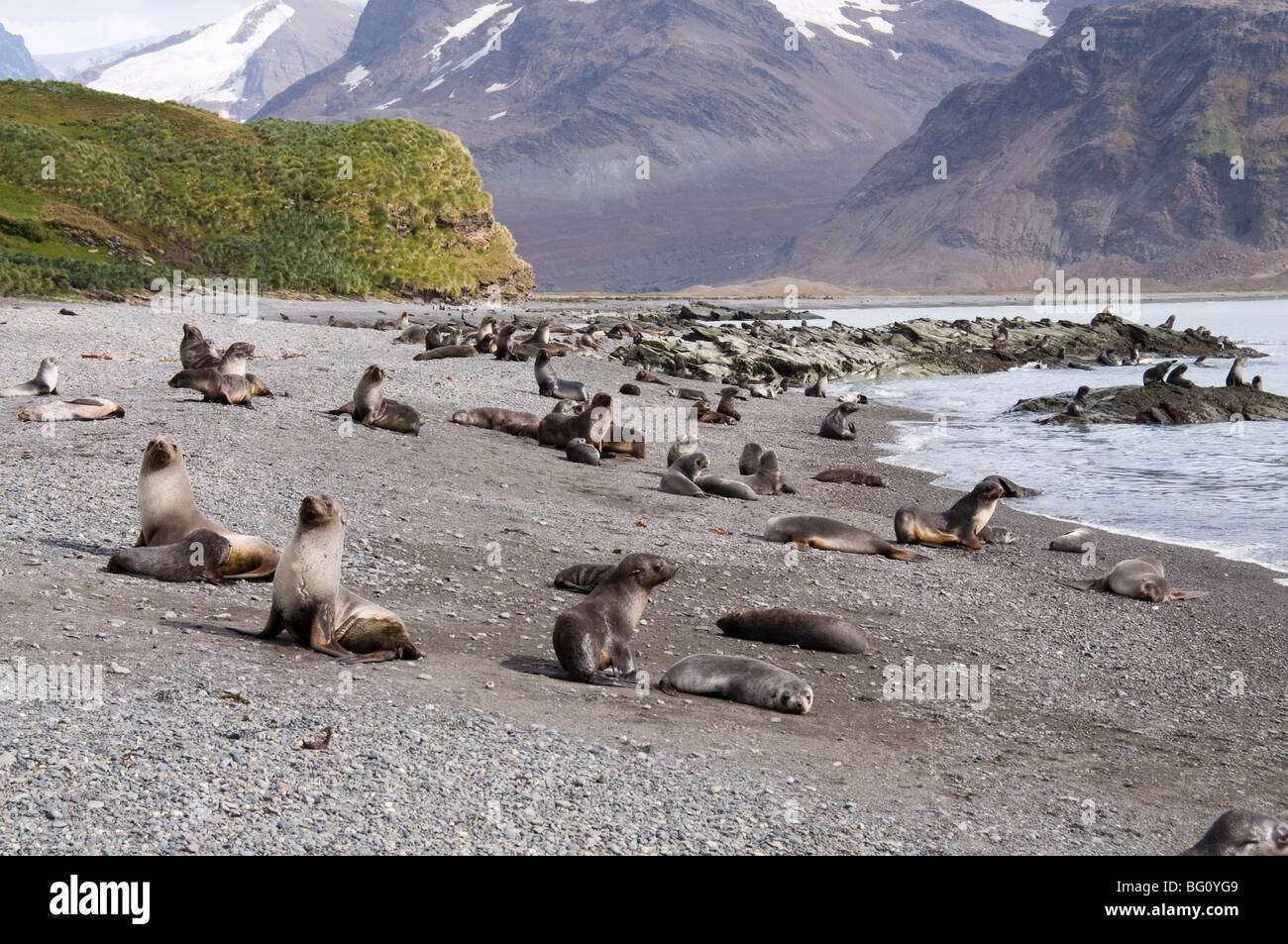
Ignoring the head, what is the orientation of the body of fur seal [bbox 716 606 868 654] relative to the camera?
to the viewer's left

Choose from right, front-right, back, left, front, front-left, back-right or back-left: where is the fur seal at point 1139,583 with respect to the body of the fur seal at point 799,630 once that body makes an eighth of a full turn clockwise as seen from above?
right

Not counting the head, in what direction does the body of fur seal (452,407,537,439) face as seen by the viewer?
to the viewer's left

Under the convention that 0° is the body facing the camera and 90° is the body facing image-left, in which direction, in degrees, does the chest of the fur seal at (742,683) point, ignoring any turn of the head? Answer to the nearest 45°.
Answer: approximately 315°

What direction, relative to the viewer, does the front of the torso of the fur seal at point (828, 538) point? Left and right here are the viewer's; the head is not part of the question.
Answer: facing to the left of the viewer

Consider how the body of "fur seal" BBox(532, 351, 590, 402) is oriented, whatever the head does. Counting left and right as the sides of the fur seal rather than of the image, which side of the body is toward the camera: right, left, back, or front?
left

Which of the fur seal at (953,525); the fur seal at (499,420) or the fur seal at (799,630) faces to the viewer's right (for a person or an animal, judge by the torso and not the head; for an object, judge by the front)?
the fur seal at (953,525)

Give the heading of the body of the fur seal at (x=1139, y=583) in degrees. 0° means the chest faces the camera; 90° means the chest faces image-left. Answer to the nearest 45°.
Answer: approximately 0°

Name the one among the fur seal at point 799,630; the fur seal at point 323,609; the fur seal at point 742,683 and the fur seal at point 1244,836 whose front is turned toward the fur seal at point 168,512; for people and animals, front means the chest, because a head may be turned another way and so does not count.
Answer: the fur seal at point 799,630

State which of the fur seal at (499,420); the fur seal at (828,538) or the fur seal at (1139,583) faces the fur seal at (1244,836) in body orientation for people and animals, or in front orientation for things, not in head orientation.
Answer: the fur seal at (1139,583)

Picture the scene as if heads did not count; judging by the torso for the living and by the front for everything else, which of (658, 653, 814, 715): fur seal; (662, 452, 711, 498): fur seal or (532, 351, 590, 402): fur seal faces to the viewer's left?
(532, 351, 590, 402): fur seal

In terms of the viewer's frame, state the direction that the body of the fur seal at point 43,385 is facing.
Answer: to the viewer's right

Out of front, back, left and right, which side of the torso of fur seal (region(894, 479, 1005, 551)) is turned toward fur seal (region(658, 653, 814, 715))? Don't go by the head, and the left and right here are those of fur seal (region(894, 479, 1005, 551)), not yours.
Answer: right

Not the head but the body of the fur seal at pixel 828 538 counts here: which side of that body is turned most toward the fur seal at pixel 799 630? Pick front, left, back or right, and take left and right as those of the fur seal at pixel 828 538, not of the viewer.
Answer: left
